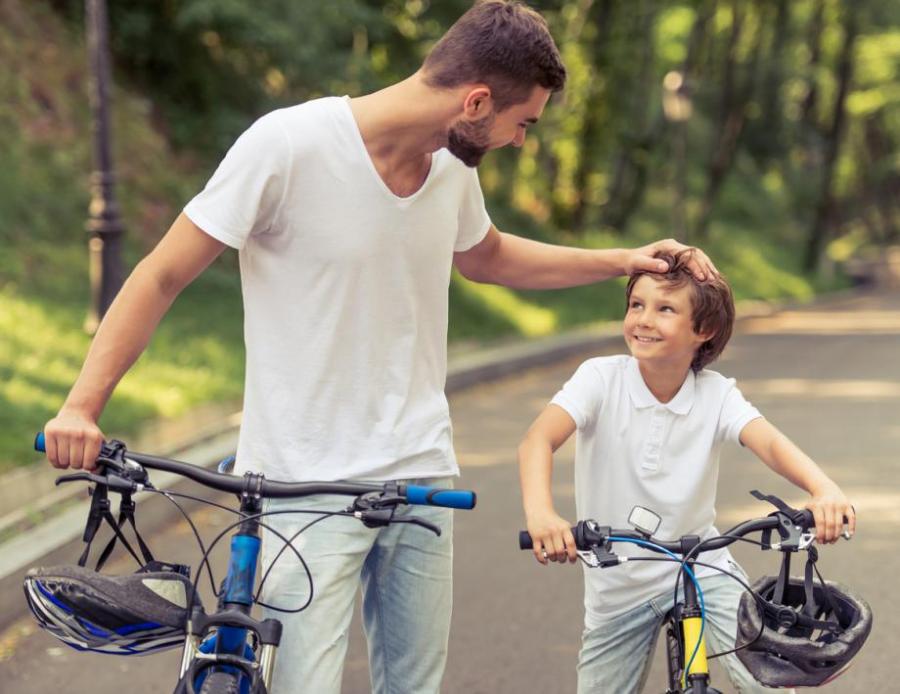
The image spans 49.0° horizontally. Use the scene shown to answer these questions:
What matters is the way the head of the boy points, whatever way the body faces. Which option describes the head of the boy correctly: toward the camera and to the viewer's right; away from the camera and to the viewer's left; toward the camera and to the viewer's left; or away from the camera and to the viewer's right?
toward the camera and to the viewer's left

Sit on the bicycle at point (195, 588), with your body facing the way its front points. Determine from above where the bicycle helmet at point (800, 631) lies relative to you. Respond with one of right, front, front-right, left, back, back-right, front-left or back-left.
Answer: left

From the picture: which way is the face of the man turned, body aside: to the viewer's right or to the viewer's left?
to the viewer's right

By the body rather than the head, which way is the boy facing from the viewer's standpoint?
toward the camera

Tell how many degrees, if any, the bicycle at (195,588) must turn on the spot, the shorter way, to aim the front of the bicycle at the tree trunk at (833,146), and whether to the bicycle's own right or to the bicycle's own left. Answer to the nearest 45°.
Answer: approximately 135° to the bicycle's own left

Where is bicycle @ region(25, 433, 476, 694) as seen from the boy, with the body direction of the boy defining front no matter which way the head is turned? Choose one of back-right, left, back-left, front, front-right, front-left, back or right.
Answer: front-right

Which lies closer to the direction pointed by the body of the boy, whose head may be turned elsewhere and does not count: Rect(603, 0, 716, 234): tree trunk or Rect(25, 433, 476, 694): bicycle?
the bicycle

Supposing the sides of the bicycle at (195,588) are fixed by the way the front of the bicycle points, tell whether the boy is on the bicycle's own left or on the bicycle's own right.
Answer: on the bicycle's own left

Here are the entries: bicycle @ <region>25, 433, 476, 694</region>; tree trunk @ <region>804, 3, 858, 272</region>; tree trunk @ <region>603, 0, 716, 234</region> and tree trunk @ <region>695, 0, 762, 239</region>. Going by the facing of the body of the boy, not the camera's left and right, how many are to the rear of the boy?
3

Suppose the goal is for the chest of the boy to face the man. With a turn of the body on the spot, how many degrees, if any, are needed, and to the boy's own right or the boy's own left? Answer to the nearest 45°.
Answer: approximately 45° to the boy's own right

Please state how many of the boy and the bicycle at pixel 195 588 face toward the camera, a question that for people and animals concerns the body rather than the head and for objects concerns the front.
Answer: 2

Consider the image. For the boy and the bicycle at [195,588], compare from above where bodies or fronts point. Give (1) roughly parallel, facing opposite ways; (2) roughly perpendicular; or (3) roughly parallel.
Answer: roughly parallel

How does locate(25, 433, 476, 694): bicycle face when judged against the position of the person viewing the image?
facing the viewer

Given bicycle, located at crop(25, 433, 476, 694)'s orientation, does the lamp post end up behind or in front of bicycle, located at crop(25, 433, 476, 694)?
behind

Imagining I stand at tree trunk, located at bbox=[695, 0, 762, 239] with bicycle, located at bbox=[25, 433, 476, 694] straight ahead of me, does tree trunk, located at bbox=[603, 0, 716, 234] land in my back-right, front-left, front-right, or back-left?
front-right
